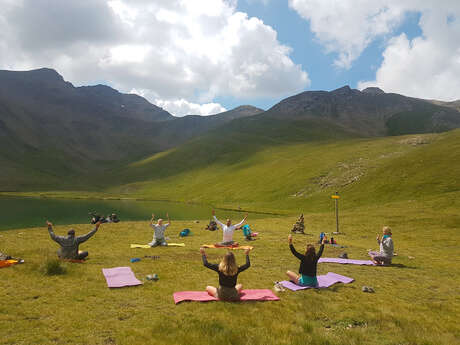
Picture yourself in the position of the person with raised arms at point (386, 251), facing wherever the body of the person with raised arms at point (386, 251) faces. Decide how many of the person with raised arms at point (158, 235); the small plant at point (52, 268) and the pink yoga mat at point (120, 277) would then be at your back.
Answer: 0

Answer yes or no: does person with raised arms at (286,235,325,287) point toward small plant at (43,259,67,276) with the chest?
no

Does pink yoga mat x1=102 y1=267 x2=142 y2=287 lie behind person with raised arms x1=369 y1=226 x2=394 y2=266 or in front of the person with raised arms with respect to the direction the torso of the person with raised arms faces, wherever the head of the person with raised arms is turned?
in front

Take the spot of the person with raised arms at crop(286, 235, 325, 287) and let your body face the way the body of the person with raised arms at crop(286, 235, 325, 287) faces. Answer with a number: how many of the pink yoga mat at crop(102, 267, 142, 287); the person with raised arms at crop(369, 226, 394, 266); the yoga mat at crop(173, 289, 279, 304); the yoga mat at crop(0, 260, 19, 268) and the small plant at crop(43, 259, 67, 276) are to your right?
1

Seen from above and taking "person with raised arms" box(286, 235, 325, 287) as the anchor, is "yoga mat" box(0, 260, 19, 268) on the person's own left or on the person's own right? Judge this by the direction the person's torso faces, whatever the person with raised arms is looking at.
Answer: on the person's own left

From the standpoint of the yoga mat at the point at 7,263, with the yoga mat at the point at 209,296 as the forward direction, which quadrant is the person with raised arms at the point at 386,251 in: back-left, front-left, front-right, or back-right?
front-left

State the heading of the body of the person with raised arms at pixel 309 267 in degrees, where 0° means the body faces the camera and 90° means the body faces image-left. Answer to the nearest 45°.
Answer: approximately 135°

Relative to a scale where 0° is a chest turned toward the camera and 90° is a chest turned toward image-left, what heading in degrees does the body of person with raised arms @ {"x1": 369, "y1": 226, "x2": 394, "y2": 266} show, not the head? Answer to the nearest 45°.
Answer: approximately 90°

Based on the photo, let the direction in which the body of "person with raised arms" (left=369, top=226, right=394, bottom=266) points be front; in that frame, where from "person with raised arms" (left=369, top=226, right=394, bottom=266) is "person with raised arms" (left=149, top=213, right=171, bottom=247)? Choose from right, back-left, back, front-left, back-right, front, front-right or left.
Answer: front

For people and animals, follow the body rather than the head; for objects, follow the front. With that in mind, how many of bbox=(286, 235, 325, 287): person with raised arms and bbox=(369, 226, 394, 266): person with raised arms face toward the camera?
0

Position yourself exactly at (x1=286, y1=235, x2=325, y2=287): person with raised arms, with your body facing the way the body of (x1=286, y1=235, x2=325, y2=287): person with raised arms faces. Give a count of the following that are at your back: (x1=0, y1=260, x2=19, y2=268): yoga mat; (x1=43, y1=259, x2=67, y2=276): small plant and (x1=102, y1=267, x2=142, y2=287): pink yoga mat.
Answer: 0

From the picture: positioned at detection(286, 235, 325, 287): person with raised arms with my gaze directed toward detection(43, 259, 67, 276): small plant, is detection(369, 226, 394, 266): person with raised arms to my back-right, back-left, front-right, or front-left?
back-right

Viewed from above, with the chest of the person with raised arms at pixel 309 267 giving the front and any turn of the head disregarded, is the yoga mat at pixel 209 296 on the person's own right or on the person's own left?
on the person's own left

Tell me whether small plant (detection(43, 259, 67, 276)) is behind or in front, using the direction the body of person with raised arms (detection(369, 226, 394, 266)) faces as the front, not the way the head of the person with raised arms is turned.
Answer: in front

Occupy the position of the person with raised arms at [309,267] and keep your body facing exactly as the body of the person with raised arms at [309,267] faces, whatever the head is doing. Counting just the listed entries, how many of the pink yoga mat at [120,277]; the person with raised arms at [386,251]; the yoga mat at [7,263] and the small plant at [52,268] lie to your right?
1

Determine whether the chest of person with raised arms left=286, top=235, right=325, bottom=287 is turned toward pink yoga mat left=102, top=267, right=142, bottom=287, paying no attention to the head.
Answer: no

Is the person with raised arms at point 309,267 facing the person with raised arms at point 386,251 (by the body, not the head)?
no
